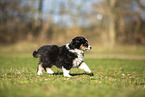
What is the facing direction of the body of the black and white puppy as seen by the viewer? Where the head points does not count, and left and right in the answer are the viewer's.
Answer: facing to the right of the viewer

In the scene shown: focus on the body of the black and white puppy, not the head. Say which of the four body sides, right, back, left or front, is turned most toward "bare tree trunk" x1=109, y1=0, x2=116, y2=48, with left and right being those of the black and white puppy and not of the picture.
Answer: left
